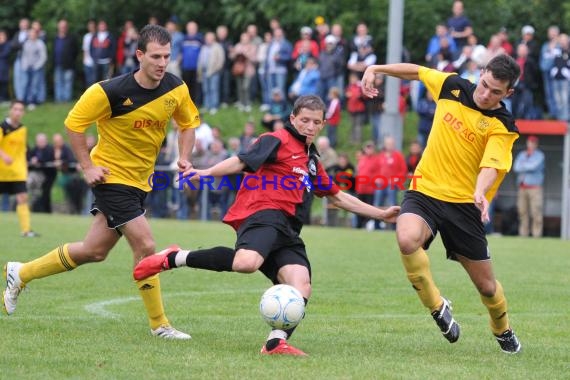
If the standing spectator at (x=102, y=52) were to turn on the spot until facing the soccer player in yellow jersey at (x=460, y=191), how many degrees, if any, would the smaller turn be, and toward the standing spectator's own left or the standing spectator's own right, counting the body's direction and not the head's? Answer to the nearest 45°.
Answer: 0° — they already face them

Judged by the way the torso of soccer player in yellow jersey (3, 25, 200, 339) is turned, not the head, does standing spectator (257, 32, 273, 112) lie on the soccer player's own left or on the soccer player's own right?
on the soccer player's own left

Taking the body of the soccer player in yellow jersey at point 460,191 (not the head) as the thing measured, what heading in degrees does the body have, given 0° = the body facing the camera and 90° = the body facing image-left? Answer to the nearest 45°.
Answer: approximately 0°

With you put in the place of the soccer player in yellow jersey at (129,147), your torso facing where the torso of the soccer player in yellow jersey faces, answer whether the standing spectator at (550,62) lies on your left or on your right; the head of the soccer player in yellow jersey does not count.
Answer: on your left

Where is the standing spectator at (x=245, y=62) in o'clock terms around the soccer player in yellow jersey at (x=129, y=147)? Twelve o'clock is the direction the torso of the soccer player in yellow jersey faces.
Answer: The standing spectator is roughly at 8 o'clock from the soccer player in yellow jersey.

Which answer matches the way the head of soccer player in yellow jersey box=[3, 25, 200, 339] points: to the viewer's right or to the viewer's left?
to the viewer's right

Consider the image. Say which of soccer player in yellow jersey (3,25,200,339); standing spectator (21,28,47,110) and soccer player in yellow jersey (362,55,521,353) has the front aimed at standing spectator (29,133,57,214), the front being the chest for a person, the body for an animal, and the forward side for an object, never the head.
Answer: standing spectator (21,28,47,110)

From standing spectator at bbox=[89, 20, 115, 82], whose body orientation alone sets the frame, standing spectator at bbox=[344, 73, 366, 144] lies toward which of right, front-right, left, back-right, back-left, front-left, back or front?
front-left
